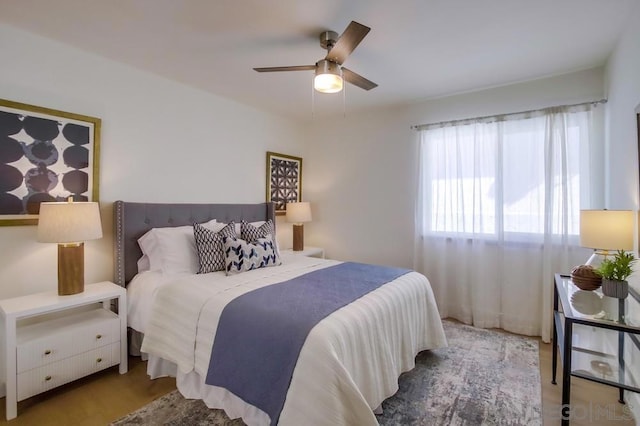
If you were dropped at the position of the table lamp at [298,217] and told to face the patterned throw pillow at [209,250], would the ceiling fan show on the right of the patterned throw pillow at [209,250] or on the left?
left

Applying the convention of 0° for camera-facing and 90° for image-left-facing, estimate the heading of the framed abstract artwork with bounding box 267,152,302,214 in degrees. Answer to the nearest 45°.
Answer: approximately 315°

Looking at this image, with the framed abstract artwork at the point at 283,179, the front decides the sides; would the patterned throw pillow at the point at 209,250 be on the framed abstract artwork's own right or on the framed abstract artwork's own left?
on the framed abstract artwork's own right

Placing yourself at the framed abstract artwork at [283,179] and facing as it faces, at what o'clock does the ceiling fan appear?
The ceiling fan is roughly at 1 o'clock from the framed abstract artwork.

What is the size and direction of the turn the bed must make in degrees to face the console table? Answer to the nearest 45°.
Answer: approximately 45° to its left

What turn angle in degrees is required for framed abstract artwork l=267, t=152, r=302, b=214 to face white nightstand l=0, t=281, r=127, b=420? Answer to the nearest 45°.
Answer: approximately 90° to its right

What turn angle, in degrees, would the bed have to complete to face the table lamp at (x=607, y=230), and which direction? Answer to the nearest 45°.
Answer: approximately 45° to its left

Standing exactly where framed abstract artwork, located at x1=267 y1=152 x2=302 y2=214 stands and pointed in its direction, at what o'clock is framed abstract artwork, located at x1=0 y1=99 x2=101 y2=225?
framed abstract artwork, located at x1=0 y1=99 x2=101 y2=225 is roughly at 3 o'clock from framed abstract artwork, located at x1=267 y1=152 x2=302 y2=214.

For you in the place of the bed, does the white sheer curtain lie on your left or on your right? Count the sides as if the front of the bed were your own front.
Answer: on your left

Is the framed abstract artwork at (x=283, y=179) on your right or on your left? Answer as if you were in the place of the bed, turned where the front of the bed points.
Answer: on your left
